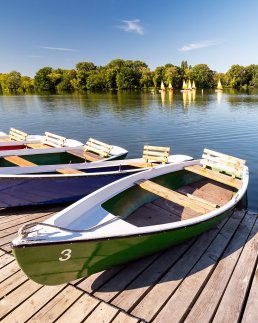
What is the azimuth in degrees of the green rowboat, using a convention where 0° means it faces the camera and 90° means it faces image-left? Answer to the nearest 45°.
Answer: approximately 45°
